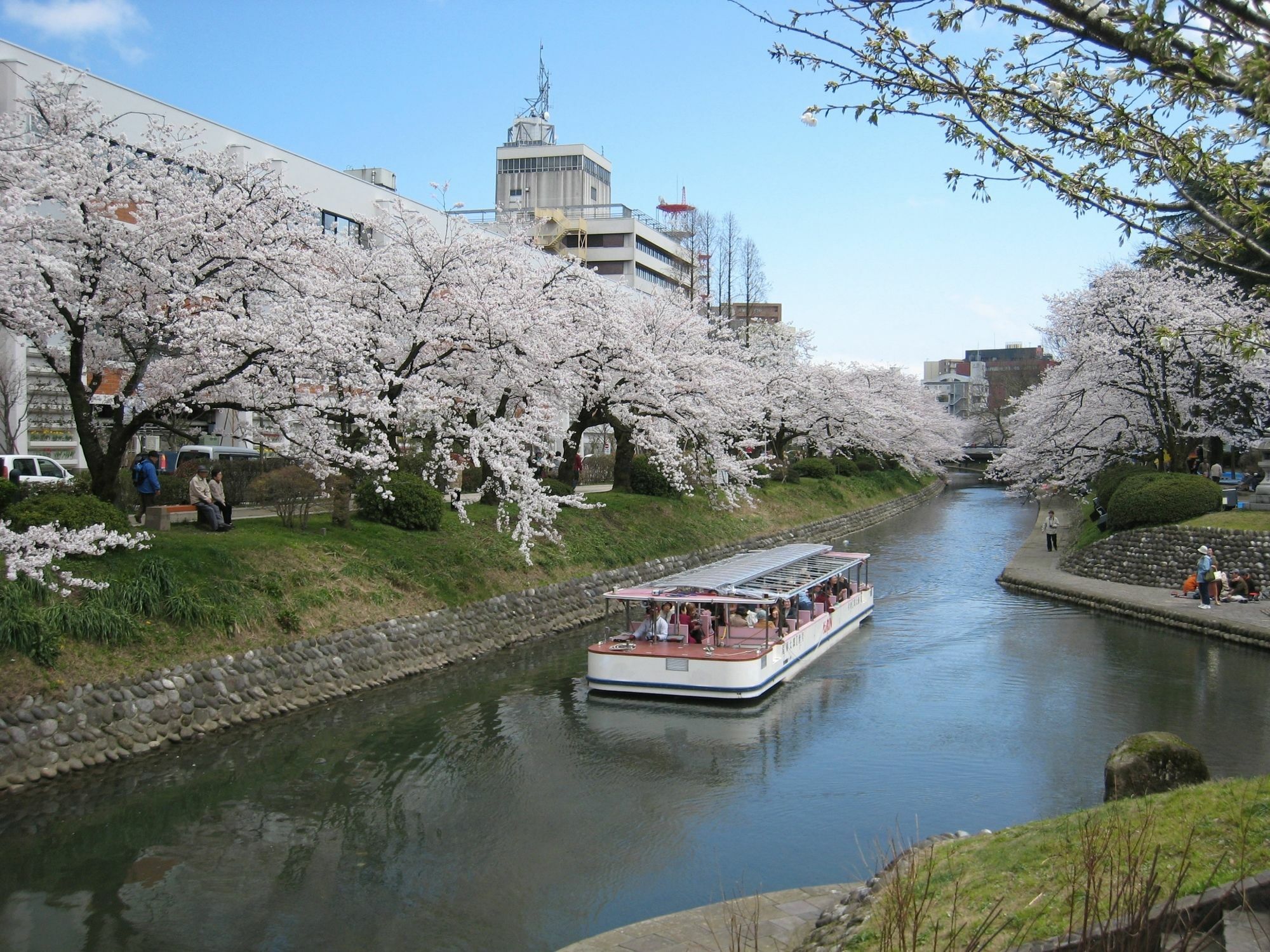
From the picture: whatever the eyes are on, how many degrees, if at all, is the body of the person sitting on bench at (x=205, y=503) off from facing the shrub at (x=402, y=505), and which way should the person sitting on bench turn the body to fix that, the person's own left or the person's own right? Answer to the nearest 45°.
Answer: approximately 90° to the person's own left

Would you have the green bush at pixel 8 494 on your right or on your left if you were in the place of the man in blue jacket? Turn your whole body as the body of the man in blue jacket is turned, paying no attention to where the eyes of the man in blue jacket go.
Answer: on your right

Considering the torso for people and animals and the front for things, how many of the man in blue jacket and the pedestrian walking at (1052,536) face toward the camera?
1

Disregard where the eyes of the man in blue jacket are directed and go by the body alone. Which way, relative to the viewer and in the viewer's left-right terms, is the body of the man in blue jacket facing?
facing to the right of the viewer

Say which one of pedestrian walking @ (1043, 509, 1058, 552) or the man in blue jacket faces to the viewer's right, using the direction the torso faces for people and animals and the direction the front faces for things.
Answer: the man in blue jacket

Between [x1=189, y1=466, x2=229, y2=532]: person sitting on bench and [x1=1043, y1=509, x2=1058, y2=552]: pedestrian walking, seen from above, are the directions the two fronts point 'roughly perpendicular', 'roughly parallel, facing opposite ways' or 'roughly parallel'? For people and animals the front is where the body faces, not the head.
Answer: roughly perpendicular

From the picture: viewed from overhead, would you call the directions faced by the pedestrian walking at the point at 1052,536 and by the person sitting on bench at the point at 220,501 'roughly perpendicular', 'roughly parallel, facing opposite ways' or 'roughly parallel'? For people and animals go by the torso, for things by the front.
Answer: roughly perpendicular

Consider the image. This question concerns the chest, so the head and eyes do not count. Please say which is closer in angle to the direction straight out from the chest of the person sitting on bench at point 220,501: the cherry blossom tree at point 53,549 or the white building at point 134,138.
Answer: the cherry blossom tree
